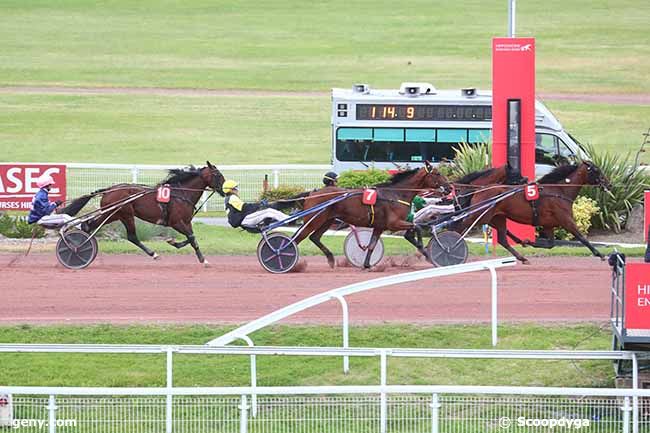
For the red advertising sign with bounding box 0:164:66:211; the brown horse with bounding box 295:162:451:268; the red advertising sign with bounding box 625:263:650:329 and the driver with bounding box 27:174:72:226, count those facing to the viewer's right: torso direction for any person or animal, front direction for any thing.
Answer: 2

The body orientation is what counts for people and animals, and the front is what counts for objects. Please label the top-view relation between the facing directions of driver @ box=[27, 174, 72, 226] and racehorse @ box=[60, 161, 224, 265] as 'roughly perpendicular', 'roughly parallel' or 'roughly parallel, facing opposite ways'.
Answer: roughly parallel

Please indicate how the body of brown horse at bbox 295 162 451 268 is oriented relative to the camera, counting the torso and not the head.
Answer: to the viewer's right

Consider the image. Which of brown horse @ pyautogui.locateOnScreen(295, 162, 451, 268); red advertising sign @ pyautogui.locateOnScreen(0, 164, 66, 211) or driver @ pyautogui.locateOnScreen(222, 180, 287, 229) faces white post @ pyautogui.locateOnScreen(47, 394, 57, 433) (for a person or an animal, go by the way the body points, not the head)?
the red advertising sign

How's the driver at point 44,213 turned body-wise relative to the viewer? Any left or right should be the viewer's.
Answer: facing to the right of the viewer

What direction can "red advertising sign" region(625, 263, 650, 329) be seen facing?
toward the camera

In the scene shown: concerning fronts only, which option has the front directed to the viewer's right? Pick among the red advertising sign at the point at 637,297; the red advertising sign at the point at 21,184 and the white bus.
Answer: the white bus

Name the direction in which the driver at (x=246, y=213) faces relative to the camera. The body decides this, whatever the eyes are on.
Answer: to the viewer's right

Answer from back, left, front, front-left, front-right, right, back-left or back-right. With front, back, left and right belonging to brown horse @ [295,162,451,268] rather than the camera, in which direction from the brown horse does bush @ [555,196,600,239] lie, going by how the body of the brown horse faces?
front-left

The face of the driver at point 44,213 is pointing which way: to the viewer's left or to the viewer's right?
to the viewer's right

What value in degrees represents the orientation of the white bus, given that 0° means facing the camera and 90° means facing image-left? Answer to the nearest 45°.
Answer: approximately 270°

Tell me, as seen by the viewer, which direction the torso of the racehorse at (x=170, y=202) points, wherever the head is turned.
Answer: to the viewer's right
